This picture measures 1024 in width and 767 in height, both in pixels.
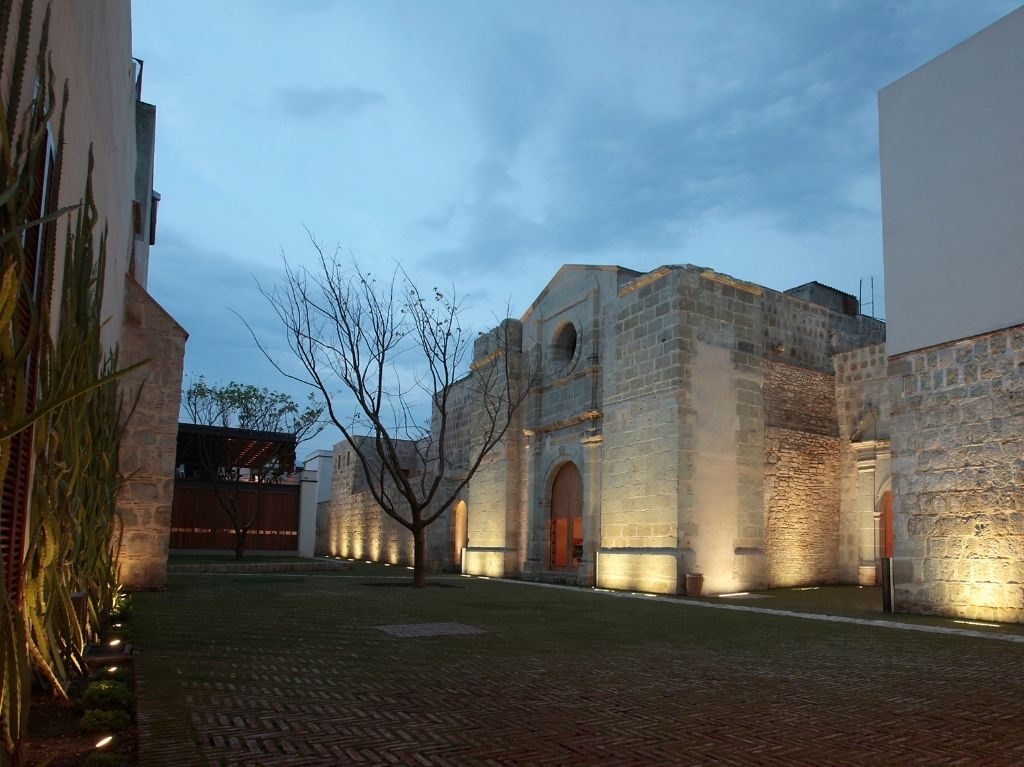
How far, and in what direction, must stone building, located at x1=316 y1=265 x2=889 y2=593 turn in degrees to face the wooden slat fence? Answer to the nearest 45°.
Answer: approximately 90° to its right

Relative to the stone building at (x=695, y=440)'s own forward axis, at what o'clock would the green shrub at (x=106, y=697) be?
The green shrub is roughly at 11 o'clock from the stone building.

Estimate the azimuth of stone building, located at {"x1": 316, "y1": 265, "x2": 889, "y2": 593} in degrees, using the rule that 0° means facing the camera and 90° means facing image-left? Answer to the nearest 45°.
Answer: approximately 45°

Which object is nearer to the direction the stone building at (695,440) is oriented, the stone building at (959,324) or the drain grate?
the drain grate

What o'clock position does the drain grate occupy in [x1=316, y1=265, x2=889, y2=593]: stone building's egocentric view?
The drain grate is roughly at 11 o'clock from the stone building.

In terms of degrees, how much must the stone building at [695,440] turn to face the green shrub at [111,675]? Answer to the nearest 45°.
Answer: approximately 45° to its left

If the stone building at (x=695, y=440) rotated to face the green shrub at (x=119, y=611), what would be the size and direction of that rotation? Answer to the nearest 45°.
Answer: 0° — it already faces it

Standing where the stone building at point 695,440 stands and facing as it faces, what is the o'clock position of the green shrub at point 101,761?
The green shrub is roughly at 11 o'clock from the stone building.

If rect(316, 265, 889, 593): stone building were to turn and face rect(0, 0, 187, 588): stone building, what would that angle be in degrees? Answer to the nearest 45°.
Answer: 0° — it already faces it

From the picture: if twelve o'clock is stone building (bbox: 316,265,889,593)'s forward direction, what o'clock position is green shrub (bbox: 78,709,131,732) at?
The green shrub is roughly at 11 o'clock from the stone building.

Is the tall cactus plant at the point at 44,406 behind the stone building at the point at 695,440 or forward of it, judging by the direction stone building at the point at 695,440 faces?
forward
